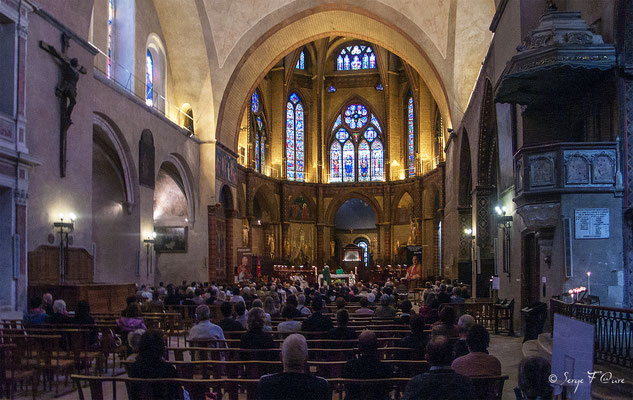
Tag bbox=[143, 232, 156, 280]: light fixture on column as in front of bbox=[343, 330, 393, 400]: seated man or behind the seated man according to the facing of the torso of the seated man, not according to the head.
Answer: in front

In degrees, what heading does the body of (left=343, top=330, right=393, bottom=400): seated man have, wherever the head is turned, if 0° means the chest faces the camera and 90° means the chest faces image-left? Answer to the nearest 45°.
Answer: approximately 180°

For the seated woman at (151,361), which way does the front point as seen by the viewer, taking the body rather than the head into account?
away from the camera

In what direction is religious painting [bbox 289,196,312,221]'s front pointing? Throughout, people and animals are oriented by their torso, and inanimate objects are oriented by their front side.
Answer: toward the camera

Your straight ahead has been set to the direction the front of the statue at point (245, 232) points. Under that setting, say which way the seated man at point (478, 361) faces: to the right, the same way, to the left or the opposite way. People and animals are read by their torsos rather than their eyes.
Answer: the opposite way

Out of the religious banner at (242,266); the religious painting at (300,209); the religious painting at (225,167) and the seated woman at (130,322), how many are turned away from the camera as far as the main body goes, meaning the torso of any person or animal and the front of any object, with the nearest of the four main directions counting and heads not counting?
1

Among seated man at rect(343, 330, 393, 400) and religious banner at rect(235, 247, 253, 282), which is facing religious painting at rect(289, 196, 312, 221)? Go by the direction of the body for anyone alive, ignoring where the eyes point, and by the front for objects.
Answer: the seated man

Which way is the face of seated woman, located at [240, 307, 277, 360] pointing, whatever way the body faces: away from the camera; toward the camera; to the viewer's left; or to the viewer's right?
away from the camera

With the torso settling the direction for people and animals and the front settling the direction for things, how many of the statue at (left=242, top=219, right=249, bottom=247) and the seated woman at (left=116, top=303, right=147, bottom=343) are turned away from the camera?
1

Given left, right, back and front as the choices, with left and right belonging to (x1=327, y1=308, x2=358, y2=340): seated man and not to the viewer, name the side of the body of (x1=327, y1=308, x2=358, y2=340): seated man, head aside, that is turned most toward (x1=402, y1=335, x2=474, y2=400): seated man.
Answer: back

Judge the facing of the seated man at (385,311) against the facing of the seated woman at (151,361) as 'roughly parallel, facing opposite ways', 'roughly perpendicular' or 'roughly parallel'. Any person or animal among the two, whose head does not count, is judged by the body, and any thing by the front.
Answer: roughly parallel

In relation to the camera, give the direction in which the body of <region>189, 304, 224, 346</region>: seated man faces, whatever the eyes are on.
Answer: away from the camera

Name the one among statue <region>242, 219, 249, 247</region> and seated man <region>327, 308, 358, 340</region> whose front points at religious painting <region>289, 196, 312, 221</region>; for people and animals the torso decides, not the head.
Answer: the seated man

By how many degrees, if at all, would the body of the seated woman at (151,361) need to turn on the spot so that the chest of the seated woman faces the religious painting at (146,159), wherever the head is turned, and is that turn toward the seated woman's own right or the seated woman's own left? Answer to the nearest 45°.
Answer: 0° — they already face it

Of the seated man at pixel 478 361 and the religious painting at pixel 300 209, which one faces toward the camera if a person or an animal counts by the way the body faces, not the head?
the religious painting

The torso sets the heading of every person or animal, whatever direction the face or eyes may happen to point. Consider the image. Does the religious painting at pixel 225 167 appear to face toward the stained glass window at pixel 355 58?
no

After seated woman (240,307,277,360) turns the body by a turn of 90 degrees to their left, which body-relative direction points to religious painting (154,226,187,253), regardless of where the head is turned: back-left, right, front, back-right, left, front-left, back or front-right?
right

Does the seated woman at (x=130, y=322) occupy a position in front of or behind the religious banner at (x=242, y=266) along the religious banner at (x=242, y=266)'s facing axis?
in front

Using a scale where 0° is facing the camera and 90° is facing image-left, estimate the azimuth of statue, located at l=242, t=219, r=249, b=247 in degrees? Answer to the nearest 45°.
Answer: approximately 0°

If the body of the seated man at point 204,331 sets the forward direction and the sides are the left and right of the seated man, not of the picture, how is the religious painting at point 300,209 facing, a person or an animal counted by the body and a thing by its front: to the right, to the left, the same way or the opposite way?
the opposite way

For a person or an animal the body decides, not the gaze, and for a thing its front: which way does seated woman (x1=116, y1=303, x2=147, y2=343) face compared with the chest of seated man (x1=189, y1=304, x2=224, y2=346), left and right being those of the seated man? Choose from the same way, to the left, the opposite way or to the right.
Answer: the same way

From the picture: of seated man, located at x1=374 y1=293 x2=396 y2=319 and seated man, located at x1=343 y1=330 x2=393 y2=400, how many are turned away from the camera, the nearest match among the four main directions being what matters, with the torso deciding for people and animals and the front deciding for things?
2
